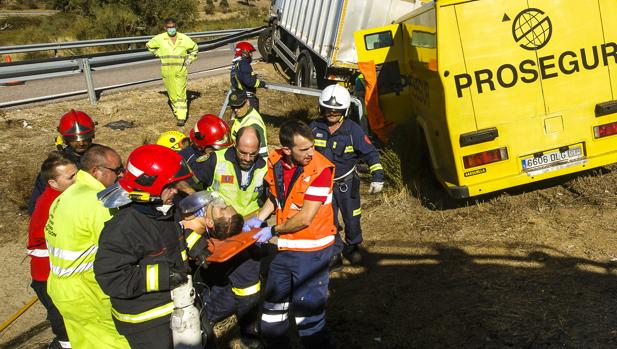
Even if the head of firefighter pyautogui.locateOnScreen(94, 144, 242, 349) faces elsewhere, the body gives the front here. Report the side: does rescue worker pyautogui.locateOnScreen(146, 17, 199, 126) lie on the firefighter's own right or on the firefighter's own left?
on the firefighter's own left

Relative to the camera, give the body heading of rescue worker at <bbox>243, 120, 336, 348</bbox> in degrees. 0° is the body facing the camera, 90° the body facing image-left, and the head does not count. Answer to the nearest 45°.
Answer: approximately 45°

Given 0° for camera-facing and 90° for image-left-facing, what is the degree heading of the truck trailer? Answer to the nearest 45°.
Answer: approximately 135°

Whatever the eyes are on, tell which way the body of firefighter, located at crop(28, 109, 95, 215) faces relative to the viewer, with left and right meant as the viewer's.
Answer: facing the viewer and to the right of the viewer

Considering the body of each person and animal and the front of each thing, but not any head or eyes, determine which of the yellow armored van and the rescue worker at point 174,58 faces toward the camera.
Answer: the rescue worker

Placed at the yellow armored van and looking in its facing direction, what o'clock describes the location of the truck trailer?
The truck trailer is roughly at 11 o'clock from the yellow armored van.

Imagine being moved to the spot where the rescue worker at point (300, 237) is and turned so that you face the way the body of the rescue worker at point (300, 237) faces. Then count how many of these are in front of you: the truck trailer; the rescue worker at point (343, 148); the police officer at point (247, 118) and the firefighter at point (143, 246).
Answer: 1

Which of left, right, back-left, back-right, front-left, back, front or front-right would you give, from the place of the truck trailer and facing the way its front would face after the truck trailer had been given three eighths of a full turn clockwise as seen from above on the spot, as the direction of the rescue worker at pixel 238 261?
right

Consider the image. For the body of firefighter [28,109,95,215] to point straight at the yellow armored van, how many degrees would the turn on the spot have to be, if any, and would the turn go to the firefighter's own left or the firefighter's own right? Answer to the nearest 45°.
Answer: approximately 45° to the firefighter's own left

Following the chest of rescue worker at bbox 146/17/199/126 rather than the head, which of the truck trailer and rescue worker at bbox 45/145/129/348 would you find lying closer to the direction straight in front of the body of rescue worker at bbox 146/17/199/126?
the rescue worker

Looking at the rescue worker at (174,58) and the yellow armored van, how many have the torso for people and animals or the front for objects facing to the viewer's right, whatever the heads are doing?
0

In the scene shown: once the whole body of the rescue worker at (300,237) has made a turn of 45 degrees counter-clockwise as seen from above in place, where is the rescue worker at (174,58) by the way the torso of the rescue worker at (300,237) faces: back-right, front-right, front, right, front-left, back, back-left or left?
back

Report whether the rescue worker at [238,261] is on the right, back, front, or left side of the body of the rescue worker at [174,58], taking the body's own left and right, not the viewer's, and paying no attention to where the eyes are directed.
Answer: front

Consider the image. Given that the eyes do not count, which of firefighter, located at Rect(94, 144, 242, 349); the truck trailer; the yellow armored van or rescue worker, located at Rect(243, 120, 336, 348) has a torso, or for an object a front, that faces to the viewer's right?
the firefighter

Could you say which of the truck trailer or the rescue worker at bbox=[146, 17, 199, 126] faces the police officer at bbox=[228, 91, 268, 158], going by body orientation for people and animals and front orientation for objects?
the rescue worker at bbox=[146, 17, 199, 126]

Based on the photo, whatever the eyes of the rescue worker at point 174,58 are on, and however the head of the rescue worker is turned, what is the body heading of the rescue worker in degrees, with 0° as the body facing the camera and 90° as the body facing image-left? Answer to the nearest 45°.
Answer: approximately 0°

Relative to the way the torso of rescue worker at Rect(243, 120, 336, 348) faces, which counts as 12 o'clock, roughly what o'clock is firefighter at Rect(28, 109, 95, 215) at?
The firefighter is roughly at 3 o'clock from the rescue worker.

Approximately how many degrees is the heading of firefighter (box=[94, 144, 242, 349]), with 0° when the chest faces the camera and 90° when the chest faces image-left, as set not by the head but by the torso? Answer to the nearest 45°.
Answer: approximately 270°

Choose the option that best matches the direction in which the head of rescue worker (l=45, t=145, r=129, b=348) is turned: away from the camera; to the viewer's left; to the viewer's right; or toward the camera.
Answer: to the viewer's right

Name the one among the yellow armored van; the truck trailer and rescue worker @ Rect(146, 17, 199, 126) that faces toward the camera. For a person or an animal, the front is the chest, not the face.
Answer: the rescue worker
